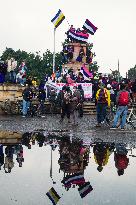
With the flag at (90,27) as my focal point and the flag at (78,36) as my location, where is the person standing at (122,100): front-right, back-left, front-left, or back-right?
front-right

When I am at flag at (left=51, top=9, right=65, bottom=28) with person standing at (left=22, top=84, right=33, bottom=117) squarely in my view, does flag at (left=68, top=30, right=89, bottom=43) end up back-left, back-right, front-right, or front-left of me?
back-left
